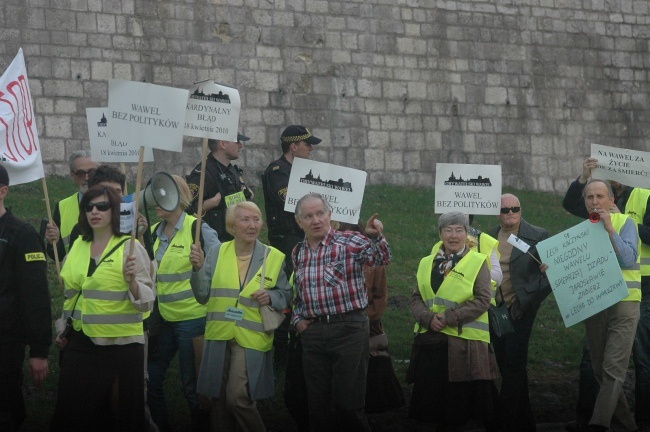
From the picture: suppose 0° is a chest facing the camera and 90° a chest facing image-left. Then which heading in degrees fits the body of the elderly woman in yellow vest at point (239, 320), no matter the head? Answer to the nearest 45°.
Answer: approximately 0°

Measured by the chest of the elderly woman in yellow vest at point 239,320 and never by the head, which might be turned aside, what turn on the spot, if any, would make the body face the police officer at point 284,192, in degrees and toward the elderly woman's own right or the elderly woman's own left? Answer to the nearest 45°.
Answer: approximately 180°

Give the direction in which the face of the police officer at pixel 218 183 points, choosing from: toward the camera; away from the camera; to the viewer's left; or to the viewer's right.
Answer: to the viewer's right

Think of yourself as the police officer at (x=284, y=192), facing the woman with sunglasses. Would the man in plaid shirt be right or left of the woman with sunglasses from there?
left
